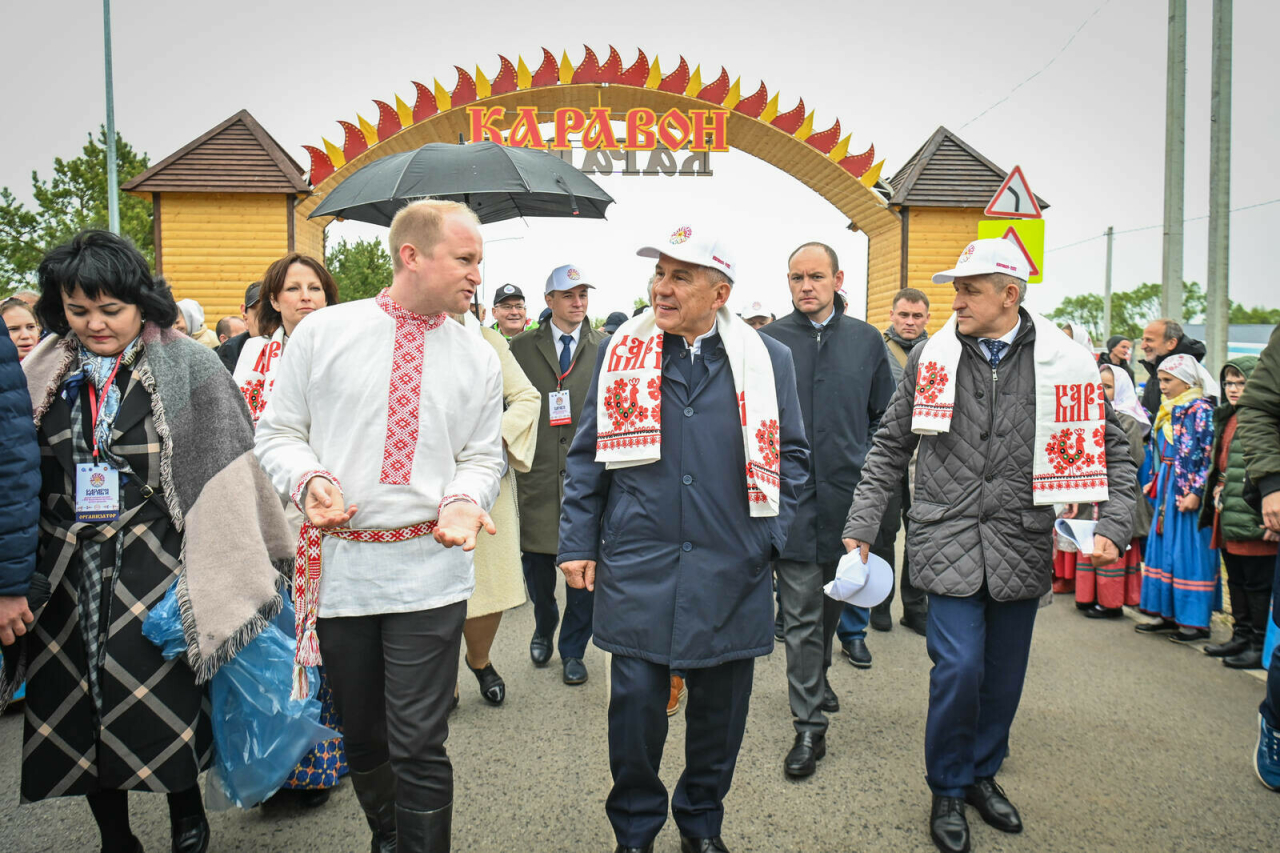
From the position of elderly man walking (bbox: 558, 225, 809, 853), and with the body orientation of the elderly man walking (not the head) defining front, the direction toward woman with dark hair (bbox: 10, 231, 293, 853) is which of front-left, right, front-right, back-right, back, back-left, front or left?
right

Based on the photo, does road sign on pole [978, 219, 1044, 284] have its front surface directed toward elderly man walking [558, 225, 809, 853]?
yes

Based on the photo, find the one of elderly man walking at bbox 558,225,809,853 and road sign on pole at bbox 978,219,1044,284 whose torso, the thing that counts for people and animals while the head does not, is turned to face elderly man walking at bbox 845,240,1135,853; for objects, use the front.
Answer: the road sign on pole

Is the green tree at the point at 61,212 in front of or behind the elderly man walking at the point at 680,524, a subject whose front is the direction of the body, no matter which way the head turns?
behind

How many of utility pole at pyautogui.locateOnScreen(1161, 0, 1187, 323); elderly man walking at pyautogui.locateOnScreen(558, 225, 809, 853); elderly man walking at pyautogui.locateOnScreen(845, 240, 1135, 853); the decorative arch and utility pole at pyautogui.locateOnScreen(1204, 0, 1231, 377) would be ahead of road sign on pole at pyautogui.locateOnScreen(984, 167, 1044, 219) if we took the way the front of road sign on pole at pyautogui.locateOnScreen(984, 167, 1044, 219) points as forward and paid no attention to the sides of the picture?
2

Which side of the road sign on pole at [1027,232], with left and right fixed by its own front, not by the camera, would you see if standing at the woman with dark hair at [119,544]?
front

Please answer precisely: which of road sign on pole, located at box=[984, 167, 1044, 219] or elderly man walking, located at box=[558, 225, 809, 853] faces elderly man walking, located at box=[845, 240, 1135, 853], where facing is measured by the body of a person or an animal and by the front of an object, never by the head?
the road sign on pole

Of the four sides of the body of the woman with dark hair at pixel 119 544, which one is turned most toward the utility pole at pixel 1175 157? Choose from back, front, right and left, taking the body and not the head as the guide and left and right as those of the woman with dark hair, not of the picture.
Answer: left

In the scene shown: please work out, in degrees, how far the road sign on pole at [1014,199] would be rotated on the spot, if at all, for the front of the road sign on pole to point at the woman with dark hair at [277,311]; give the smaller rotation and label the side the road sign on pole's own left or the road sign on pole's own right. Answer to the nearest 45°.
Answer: approximately 45° to the road sign on pole's own right

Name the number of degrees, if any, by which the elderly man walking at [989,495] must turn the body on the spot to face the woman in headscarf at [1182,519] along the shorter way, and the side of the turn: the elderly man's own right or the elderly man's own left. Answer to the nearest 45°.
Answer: approximately 180°
